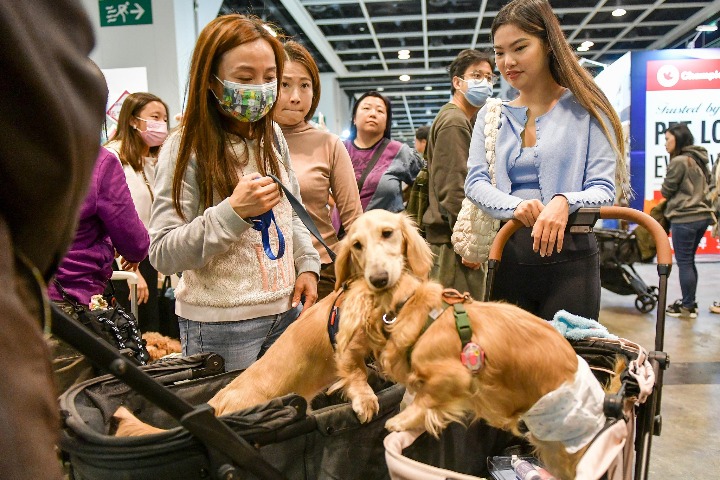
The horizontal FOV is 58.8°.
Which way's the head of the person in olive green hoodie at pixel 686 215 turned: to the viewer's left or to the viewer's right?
to the viewer's left

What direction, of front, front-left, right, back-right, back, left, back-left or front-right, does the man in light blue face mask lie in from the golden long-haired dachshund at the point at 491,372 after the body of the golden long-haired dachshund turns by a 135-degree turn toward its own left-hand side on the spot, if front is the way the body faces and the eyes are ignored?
back-left

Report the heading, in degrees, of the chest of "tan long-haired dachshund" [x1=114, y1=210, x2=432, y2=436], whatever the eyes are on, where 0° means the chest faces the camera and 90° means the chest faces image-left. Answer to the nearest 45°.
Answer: approximately 315°

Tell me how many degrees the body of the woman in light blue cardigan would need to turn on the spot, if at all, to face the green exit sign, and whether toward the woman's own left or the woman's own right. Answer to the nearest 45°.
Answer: approximately 90° to the woman's own right

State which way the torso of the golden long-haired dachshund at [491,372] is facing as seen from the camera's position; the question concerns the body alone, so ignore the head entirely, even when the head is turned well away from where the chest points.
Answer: to the viewer's left
